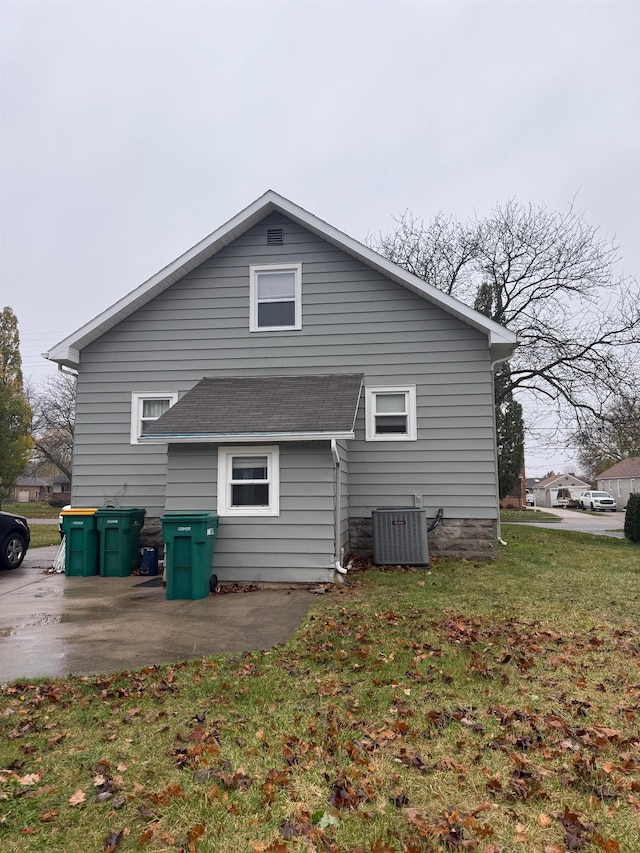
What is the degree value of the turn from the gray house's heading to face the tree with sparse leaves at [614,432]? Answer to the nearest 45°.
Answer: approximately 45° to its right

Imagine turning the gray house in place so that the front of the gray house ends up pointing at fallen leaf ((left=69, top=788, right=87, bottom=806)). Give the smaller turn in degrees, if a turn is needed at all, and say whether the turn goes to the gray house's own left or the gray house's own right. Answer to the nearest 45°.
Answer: approximately 180°

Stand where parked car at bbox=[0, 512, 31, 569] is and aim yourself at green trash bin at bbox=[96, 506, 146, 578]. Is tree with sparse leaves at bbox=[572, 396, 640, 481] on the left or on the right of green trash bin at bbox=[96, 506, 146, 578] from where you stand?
left

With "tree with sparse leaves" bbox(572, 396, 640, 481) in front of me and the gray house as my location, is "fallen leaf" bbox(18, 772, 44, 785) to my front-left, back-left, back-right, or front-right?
back-right

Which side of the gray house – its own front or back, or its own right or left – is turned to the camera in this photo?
back

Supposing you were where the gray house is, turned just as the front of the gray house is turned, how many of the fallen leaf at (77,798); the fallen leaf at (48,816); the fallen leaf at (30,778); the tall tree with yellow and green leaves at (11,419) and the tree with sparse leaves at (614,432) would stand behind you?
3

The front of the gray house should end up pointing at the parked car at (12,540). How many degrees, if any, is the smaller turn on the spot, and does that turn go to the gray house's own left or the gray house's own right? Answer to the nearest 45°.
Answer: approximately 90° to the gray house's own left

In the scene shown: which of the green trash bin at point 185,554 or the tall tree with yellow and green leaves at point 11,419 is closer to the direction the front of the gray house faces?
the tall tree with yellow and green leaves
